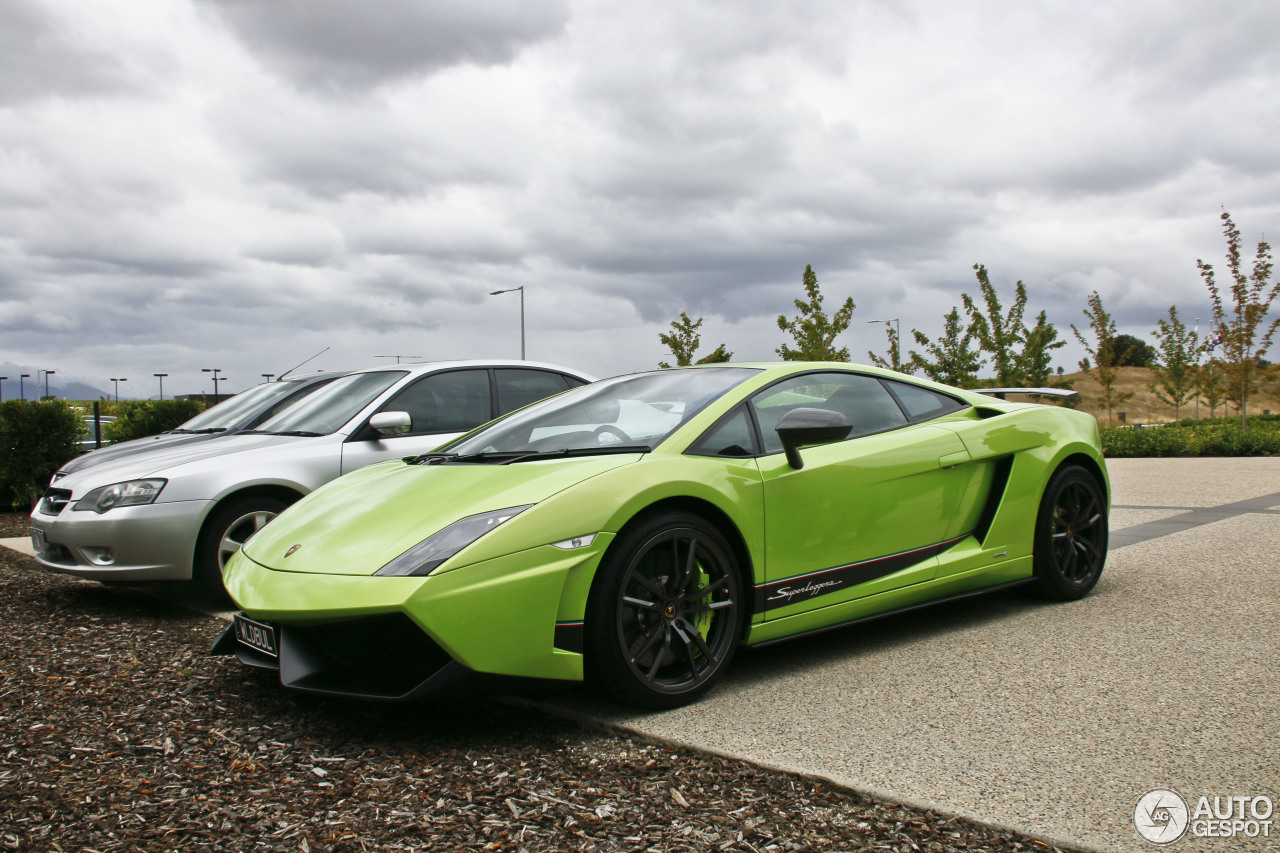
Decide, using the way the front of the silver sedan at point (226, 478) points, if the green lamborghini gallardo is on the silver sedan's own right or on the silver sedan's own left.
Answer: on the silver sedan's own left

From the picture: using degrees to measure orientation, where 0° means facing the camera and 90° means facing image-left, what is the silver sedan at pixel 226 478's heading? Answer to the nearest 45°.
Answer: approximately 45°

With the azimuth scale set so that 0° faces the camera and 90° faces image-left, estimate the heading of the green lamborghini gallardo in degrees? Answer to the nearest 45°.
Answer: approximately 45°

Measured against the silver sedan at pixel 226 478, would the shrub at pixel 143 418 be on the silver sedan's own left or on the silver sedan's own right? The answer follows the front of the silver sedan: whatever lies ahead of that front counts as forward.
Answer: on the silver sedan's own right

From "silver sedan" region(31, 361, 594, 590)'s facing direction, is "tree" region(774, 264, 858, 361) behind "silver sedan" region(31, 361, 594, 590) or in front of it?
behind

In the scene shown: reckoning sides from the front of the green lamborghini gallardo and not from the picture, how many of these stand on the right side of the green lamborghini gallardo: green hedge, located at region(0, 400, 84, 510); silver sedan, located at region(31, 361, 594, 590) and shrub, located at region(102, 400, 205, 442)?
3

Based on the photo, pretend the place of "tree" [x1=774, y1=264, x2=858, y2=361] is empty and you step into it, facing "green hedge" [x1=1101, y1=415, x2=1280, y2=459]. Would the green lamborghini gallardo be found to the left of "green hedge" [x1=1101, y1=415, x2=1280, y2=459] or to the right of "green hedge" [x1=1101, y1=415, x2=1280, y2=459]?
right

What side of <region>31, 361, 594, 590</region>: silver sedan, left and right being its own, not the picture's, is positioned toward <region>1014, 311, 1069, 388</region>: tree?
back

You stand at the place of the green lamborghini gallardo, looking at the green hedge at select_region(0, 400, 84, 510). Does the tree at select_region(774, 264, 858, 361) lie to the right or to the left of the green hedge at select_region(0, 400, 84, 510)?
right

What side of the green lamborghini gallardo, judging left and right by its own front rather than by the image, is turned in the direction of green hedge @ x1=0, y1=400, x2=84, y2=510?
right
